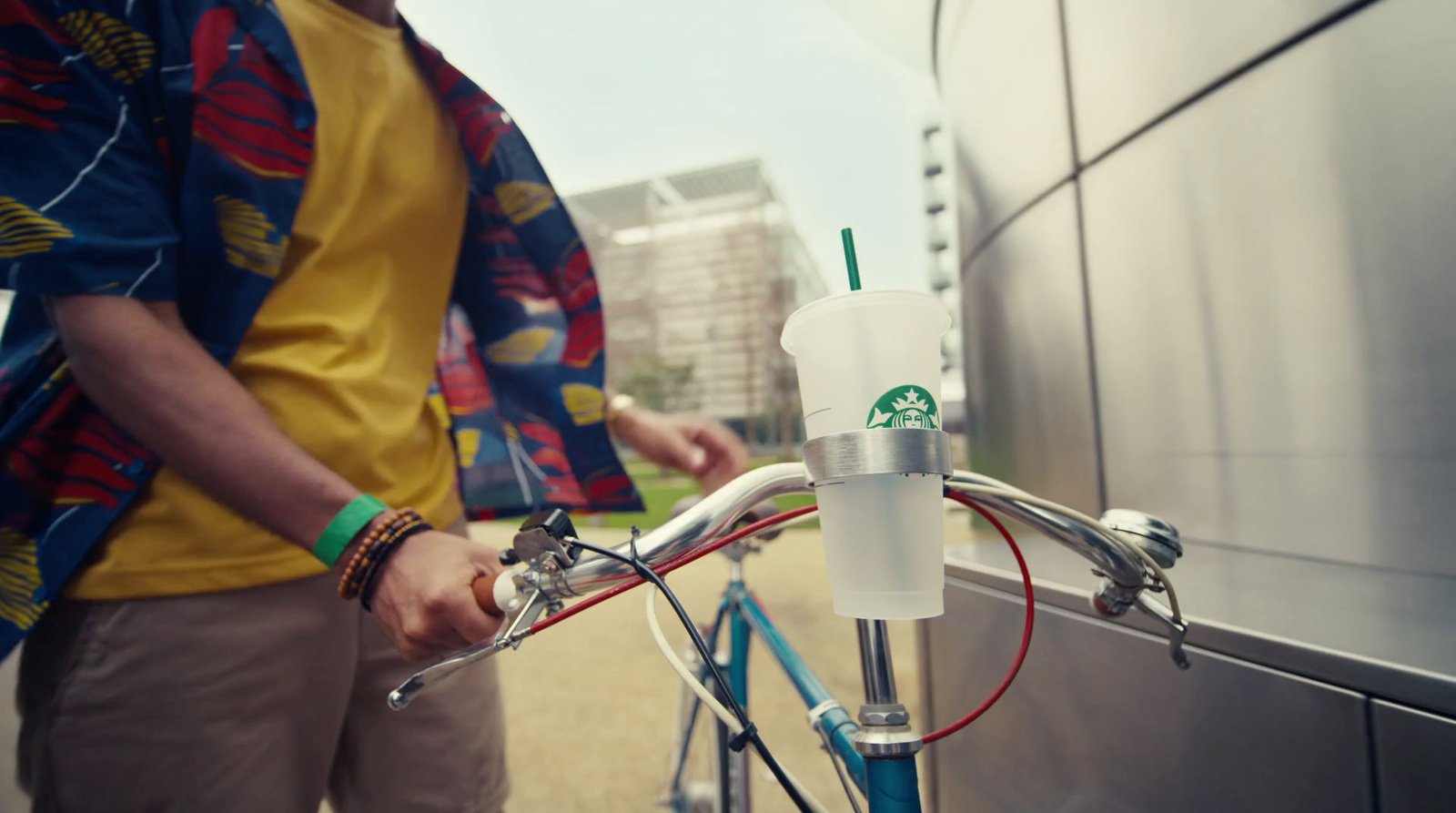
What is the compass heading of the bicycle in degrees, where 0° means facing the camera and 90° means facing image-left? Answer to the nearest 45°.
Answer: approximately 315°

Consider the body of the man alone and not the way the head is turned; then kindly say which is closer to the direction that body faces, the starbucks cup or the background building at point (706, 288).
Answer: the starbucks cup

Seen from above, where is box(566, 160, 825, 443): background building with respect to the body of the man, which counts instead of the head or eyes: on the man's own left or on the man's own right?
on the man's own left

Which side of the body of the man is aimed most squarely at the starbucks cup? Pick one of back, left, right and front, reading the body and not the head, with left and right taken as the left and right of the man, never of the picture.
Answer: front

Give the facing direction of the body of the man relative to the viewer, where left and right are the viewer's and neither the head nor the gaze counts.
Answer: facing the viewer and to the right of the viewer

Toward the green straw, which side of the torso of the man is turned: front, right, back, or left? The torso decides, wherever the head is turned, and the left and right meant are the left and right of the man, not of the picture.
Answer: front
